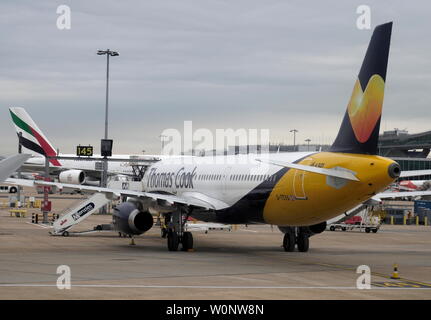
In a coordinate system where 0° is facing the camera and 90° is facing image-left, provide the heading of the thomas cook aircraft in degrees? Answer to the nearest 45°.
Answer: approximately 135°
